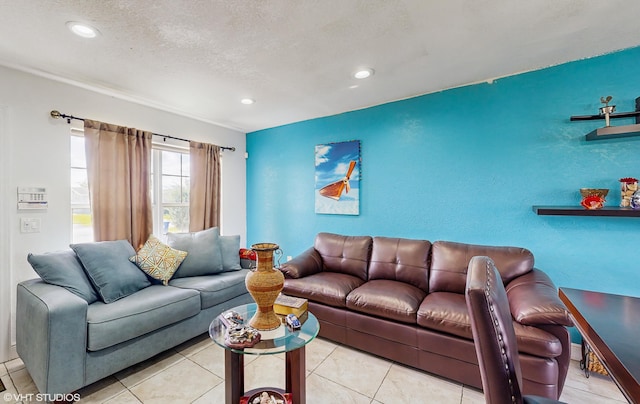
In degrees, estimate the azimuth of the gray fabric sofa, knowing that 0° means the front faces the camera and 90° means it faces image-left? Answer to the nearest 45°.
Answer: approximately 315°

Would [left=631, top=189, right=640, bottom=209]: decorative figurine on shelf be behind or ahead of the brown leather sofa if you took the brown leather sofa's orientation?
behind

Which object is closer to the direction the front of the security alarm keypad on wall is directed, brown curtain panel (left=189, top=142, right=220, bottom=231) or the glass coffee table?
the glass coffee table

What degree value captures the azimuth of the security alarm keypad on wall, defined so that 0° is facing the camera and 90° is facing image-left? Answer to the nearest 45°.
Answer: approximately 0°

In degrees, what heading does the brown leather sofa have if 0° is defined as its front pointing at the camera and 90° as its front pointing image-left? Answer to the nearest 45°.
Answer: approximately 45°

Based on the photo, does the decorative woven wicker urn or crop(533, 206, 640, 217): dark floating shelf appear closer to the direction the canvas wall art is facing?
the decorative woven wicker urn

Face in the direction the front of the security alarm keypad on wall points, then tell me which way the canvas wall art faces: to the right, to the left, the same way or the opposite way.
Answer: to the right

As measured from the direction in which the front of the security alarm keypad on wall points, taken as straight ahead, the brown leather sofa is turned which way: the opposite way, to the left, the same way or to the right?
to the right
